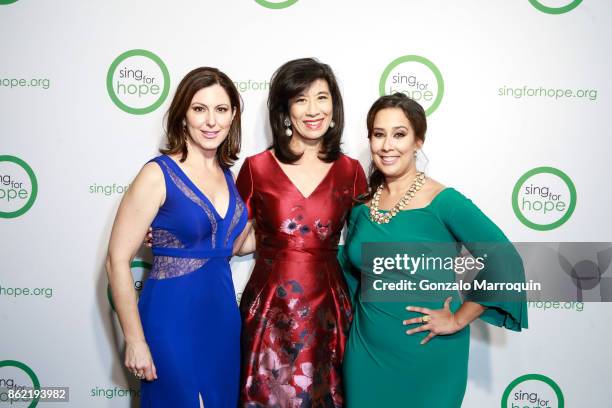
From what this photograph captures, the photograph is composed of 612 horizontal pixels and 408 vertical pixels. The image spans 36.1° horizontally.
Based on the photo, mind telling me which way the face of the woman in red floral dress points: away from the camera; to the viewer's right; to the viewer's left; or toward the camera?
toward the camera

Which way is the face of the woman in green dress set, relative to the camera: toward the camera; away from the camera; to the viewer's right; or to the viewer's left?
toward the camera

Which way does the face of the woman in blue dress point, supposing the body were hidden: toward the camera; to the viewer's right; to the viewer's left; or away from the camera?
toward the camera

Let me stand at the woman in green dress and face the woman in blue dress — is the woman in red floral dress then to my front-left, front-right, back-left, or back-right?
front-right

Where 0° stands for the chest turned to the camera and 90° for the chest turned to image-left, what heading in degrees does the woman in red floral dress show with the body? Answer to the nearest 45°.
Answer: approximately 0°

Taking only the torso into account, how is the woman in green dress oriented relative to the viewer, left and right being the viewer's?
facing the viewer and to the left of the viewer

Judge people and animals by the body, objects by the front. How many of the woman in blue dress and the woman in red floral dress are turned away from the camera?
0

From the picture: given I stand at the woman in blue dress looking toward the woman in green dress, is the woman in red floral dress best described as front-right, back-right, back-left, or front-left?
front-left
